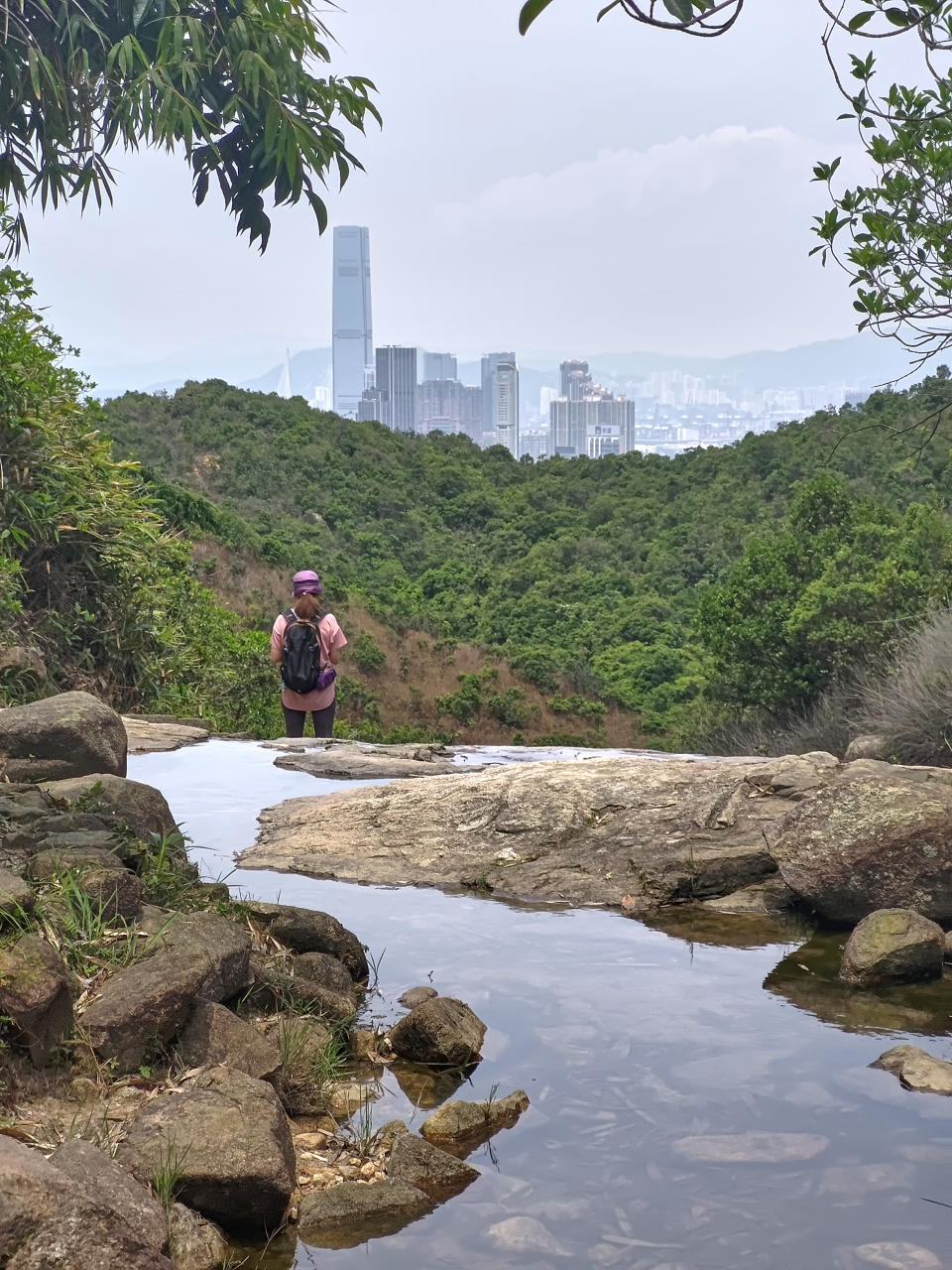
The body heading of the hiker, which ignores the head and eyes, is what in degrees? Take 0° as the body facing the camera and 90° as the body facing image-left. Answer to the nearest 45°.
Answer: approximately 180°

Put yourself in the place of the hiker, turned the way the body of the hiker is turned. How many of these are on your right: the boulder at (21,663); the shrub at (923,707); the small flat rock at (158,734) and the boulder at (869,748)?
2

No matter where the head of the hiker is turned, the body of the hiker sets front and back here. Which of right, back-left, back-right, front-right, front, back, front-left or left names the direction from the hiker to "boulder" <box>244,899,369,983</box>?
back

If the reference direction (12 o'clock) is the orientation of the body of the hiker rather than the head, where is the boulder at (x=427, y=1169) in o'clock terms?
The boulder is roughly at 6 o'clock from the hiker.

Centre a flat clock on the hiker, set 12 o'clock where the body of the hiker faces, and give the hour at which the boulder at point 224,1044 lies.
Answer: The boulder is roughly at 6 o'clock from the hiker.

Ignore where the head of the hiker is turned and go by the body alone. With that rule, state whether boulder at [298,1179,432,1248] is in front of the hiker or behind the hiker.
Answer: behind

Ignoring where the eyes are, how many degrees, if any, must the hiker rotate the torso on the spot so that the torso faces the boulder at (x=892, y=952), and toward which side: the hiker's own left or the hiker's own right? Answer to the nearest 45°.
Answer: approximately 135° to the hiker's own right

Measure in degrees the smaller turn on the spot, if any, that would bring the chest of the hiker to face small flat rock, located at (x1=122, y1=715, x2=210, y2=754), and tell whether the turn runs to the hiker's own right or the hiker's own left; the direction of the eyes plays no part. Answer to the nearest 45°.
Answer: approximately 45° to the hiker's own left

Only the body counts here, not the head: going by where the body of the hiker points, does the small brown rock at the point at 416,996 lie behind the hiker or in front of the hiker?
behind

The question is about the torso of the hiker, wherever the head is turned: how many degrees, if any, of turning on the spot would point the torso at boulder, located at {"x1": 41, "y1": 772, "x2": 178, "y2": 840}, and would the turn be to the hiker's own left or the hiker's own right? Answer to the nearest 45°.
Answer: approximately 180°

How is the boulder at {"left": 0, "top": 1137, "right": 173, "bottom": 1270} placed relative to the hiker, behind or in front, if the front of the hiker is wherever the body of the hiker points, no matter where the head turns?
behind

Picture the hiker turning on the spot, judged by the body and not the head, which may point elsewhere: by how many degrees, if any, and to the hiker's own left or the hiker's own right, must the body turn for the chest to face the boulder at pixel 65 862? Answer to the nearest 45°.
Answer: approximately 180°

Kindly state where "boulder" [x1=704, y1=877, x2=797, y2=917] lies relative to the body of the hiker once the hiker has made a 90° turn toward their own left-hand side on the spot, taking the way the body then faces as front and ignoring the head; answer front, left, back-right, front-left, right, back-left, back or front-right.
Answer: back-left

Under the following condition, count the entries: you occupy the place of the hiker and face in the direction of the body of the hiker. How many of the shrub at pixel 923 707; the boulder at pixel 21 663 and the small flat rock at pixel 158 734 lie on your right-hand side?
1

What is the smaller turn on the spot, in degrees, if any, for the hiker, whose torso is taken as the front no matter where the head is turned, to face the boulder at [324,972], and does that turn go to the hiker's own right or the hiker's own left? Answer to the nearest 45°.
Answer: approximately 180°

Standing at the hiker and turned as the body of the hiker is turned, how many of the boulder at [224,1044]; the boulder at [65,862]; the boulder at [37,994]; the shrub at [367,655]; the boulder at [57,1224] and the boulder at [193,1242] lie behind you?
5

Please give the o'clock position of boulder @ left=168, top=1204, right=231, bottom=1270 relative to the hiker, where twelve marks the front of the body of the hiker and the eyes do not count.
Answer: The boulder is roughly at 6 o'clock from the hiker.

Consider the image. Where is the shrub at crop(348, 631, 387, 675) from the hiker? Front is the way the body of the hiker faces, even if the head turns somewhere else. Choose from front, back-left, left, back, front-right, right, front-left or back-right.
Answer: front
